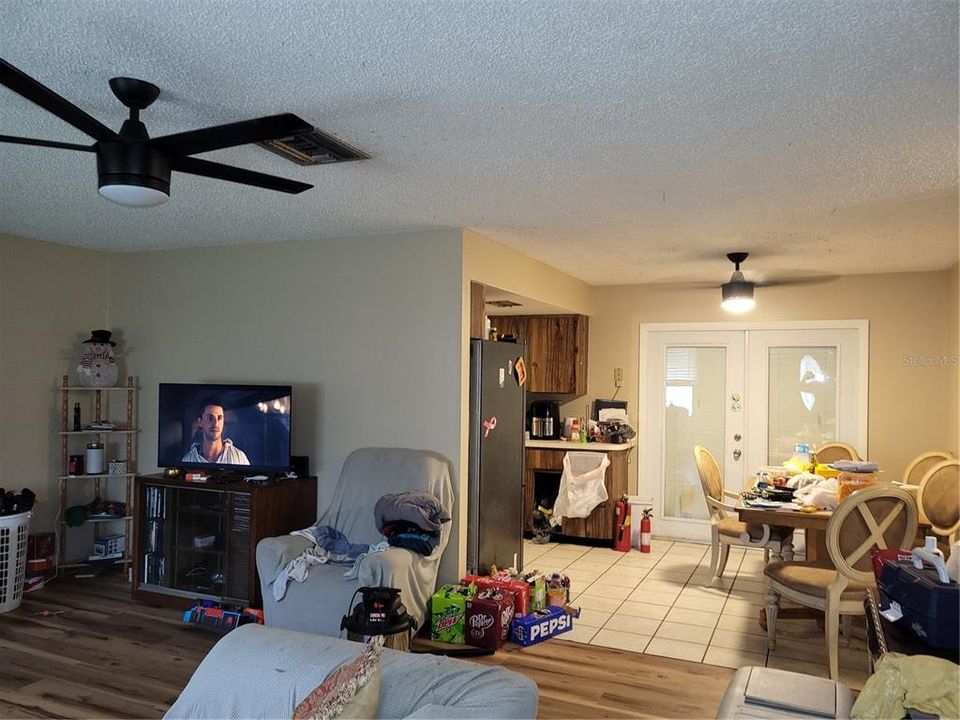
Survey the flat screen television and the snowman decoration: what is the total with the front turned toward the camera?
2

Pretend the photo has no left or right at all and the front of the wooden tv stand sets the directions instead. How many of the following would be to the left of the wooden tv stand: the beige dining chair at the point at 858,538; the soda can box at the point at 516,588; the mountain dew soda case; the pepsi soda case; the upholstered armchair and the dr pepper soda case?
6

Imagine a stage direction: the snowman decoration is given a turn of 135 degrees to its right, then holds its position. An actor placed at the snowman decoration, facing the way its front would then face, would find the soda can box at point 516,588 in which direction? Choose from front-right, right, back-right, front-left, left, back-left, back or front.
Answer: back

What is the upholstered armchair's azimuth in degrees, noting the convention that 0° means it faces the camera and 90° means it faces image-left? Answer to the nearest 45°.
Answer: approximately 45°

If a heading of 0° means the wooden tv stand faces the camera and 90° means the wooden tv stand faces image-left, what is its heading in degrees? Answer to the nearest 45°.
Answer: approximately 45°

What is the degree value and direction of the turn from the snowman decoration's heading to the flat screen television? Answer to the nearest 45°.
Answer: approximately 45° to its left

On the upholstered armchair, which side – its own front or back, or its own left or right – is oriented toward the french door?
back

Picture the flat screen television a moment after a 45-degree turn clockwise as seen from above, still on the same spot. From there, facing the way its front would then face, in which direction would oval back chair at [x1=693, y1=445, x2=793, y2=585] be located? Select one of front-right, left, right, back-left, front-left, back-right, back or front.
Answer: back-left

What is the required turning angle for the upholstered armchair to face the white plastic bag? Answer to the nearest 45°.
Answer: approximately 180°
